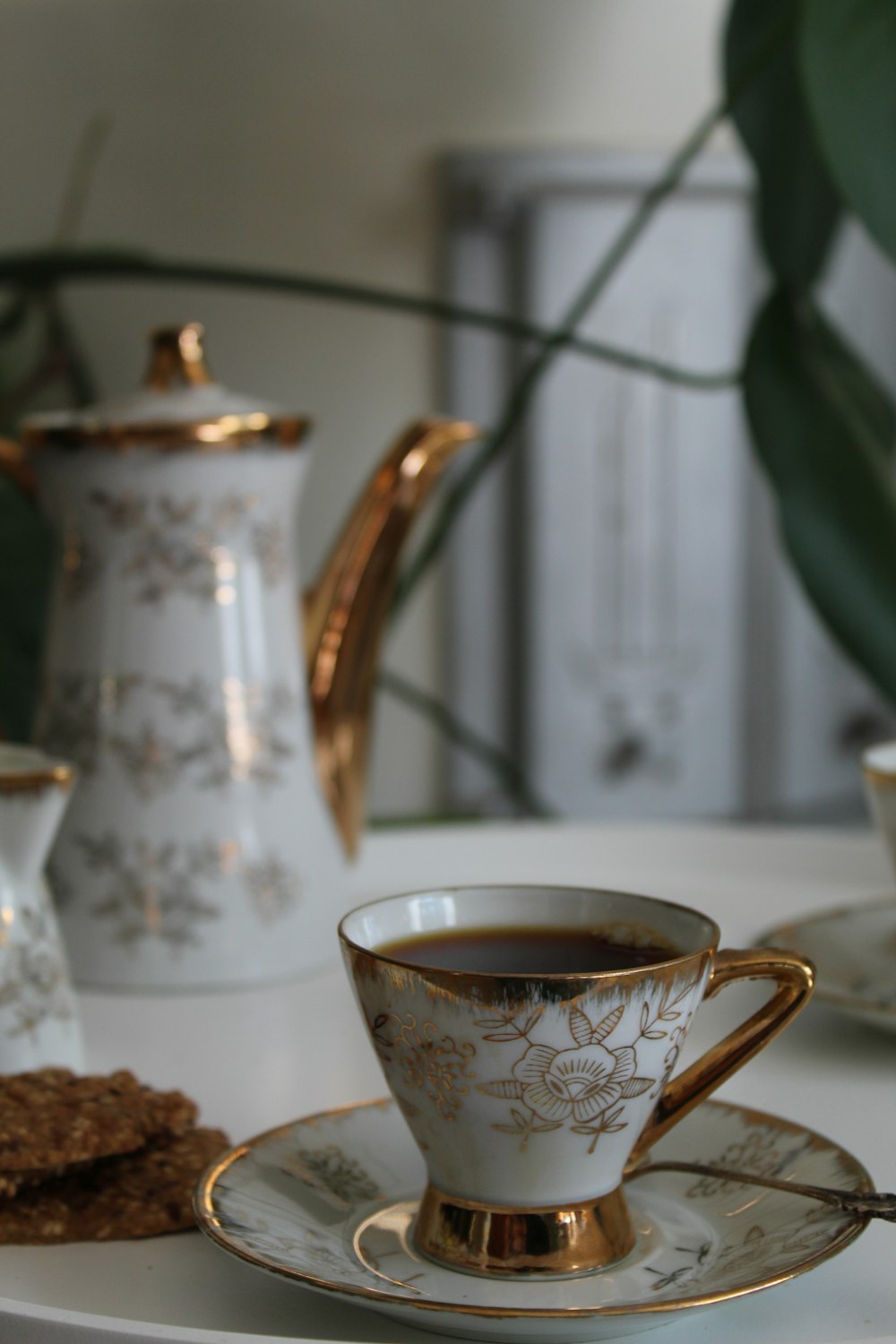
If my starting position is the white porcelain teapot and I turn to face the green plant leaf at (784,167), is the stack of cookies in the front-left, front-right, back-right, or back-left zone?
back-right

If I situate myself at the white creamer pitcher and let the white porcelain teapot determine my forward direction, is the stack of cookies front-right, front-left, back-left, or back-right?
back-right

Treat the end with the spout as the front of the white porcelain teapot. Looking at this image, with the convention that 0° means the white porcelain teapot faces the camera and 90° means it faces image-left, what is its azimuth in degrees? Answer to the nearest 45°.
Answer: approximately 270°
